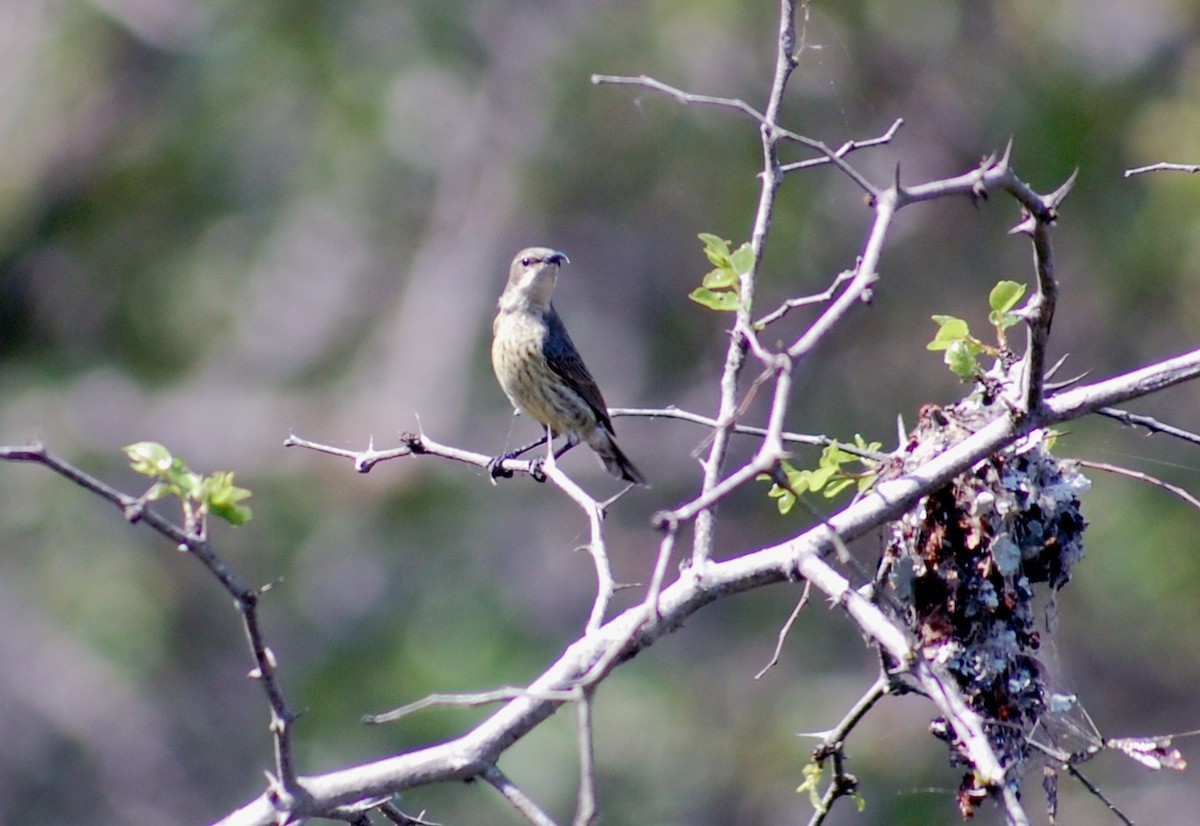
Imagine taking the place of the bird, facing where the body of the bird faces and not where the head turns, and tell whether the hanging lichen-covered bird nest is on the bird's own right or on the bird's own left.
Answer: on the bird's own left

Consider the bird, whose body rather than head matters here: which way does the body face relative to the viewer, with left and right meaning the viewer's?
facing the viewer and to the left of the viewer
